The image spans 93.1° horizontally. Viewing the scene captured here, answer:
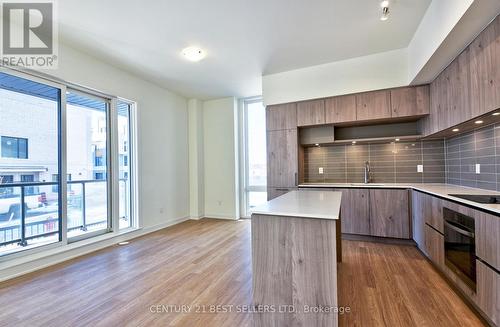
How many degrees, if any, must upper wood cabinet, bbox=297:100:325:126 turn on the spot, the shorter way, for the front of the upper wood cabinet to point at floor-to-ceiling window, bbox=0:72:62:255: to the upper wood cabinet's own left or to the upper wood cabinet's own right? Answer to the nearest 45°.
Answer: approximately 45° to the upper wood cabinet's own right

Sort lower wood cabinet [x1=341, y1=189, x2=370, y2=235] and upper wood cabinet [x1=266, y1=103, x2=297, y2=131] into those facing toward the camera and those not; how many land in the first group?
2

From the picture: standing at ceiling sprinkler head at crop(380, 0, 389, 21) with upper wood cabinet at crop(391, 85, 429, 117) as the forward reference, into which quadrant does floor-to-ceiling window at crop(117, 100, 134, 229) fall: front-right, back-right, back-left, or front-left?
back-left

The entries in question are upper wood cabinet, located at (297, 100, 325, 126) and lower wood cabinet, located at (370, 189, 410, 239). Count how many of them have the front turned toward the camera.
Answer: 2

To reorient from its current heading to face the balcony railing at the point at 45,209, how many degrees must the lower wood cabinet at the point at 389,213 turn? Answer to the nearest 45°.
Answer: approximately 45° to its right

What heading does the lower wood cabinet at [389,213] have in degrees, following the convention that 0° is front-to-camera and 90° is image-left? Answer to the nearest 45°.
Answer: approximately 0°

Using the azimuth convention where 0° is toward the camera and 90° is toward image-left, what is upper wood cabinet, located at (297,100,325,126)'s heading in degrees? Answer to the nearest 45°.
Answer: approximately 0°

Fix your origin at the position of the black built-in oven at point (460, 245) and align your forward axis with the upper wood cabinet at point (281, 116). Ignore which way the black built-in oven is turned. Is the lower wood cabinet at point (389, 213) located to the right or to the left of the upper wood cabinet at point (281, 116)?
right

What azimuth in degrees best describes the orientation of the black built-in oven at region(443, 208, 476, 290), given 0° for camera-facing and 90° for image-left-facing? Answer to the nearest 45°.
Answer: approximately 45°
